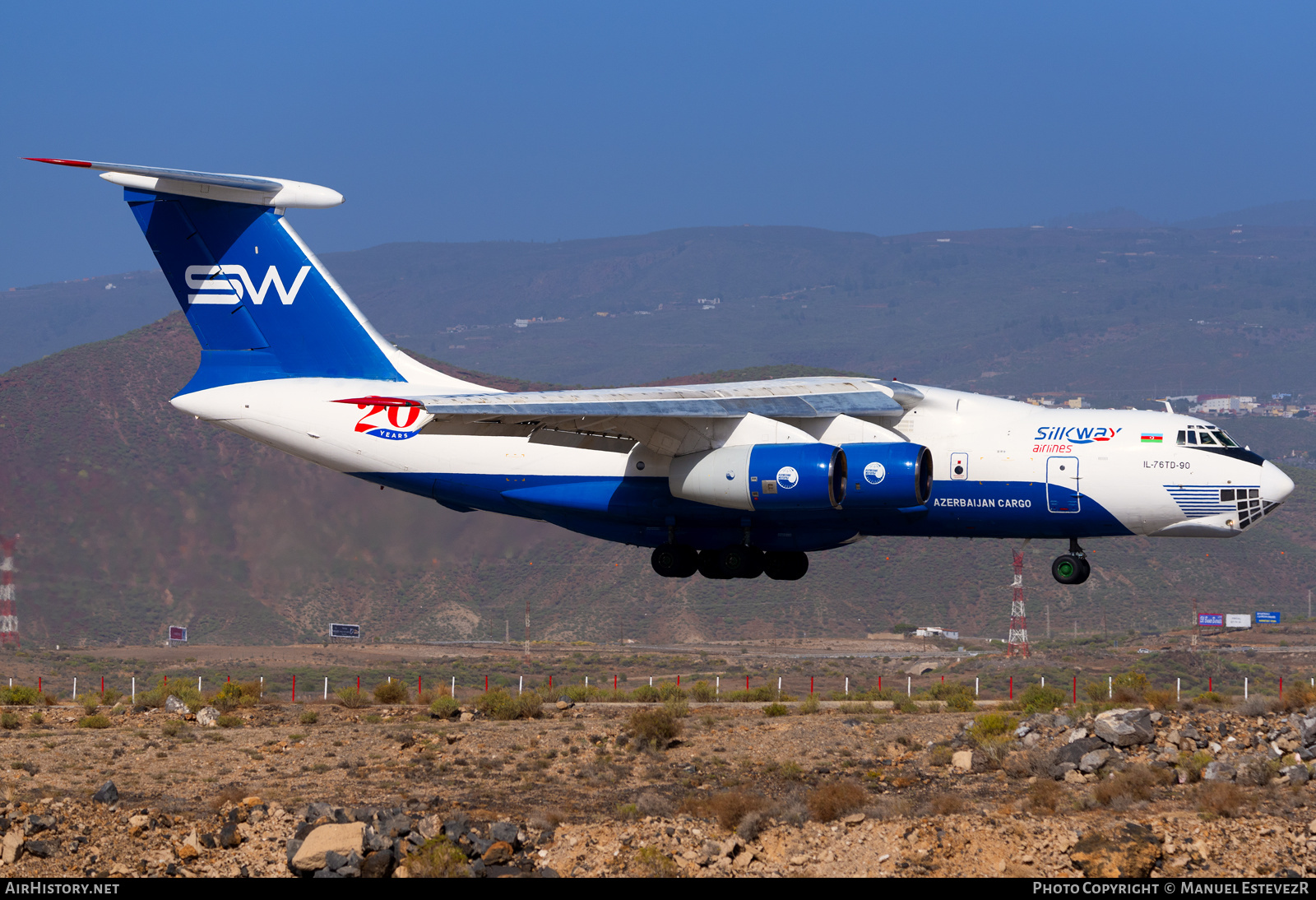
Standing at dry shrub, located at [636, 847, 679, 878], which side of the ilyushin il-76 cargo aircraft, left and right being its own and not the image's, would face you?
right

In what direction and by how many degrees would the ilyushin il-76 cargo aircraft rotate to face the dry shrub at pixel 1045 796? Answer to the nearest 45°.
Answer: approximately 45° to its right

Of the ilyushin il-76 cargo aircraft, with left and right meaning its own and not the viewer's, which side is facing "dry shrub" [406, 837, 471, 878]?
right

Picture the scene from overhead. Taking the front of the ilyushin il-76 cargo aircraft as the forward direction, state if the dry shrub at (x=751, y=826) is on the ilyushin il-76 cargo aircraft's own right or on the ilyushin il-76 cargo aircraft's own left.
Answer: on the ilyushin il-76 cargo aircraft's own right

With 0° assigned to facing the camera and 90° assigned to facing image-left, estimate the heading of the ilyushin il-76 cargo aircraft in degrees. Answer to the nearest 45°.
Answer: approximately 270°
